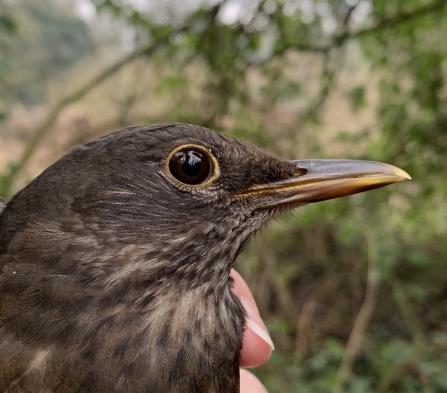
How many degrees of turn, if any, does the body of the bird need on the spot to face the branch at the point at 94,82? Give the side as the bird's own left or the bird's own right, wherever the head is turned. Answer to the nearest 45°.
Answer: approximately 135° to the bird's own left

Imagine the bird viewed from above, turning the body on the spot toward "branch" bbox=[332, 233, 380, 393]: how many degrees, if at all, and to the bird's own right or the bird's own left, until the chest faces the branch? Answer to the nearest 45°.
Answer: approximately 45° to the bird's own left

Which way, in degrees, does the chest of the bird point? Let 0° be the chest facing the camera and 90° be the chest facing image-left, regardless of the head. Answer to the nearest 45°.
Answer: approximately 270°
